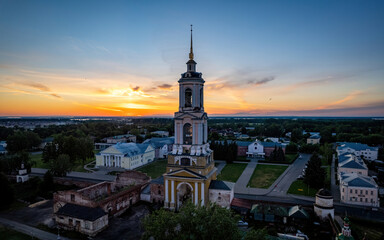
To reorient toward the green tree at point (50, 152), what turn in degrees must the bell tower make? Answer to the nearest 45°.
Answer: approximately 135° to its right

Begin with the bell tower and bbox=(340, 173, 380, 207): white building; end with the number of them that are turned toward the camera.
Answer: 2

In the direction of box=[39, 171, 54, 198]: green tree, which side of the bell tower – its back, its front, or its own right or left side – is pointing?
right

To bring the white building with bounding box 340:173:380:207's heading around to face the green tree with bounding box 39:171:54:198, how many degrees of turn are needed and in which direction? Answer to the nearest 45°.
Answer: approximately 45° to its right

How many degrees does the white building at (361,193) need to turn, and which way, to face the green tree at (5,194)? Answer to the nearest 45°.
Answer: approximately 45° to its right

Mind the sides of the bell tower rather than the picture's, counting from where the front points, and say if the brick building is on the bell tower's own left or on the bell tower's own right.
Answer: on the bell tower's own right

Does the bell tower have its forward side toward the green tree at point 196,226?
yes

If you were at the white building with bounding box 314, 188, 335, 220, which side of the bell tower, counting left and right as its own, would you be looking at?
left

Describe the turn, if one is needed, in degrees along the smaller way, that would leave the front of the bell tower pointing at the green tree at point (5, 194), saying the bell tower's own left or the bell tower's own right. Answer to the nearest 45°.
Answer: approximately 90° to the bell tower's own right

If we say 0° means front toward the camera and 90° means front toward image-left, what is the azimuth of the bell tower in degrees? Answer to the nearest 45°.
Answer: approximately 0°
